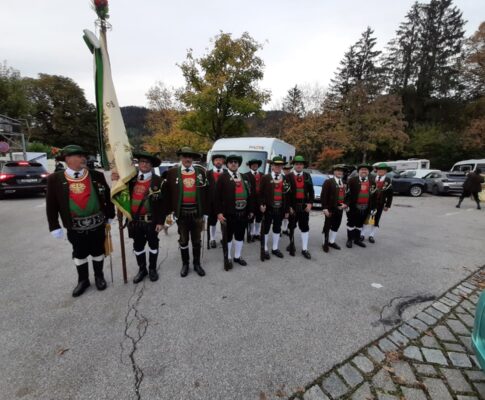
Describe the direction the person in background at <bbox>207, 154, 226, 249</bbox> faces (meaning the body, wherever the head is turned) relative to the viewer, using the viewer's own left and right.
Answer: facing the viewer

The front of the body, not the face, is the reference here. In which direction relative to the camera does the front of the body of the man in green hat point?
toward the camera

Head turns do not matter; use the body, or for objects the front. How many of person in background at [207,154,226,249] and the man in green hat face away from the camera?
0

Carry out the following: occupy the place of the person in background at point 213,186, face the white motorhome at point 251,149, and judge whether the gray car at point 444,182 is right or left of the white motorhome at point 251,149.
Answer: right

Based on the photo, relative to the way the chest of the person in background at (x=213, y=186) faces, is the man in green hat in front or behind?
in front

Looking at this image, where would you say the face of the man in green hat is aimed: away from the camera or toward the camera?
toward the camera

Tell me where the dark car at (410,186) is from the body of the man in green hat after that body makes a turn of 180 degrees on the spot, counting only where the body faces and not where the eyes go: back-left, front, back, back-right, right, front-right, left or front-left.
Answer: right

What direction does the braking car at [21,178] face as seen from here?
away from the camera

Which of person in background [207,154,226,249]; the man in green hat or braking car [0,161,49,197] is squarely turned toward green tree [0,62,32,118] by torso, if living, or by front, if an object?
the braking car

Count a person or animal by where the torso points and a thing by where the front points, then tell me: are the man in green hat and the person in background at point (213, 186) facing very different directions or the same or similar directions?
same or similar directions

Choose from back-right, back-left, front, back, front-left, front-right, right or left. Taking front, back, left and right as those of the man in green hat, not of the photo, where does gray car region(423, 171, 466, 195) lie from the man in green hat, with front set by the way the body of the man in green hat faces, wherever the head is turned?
left
